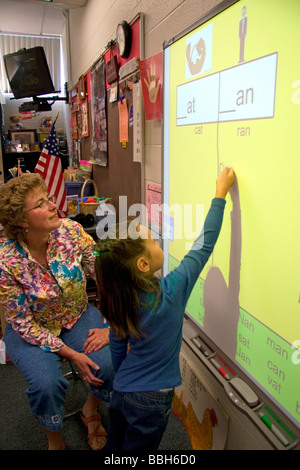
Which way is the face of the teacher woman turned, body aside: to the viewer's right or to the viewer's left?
to the viewer's right

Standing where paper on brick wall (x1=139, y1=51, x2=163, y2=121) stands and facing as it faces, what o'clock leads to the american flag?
The american flag is roughly at 3 o'clock from the paper on brick wall.

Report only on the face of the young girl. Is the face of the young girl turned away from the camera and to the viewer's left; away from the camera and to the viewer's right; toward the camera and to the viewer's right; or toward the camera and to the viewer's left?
away from the camera and to the viewer's right

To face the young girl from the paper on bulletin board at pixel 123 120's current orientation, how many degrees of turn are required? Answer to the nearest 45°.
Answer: approximately 45° to its left

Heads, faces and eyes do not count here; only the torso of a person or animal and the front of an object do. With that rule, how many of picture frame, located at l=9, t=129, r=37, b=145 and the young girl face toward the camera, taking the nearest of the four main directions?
1

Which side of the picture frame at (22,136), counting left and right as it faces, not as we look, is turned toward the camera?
front

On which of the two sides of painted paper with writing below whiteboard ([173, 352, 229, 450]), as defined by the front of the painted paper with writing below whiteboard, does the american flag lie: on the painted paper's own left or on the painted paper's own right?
on the painted paper's own right

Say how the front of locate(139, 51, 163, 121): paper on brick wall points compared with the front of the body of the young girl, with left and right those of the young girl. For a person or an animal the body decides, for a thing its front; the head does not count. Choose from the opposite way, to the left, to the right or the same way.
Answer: the opposite way

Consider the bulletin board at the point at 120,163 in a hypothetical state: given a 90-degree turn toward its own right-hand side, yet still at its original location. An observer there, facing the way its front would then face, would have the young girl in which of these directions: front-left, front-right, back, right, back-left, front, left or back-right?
back-left

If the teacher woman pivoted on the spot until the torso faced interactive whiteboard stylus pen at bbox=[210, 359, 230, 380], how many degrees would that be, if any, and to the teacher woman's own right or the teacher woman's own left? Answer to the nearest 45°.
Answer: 0° — they already face it

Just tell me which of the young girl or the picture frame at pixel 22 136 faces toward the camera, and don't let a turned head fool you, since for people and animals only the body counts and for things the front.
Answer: the picture frame

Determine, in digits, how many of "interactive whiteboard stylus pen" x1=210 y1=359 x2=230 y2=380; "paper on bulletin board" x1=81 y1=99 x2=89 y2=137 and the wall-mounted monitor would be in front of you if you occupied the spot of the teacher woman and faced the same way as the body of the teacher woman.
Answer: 1

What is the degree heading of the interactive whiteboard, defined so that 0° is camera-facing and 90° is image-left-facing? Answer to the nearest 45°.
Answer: approximately 45°
